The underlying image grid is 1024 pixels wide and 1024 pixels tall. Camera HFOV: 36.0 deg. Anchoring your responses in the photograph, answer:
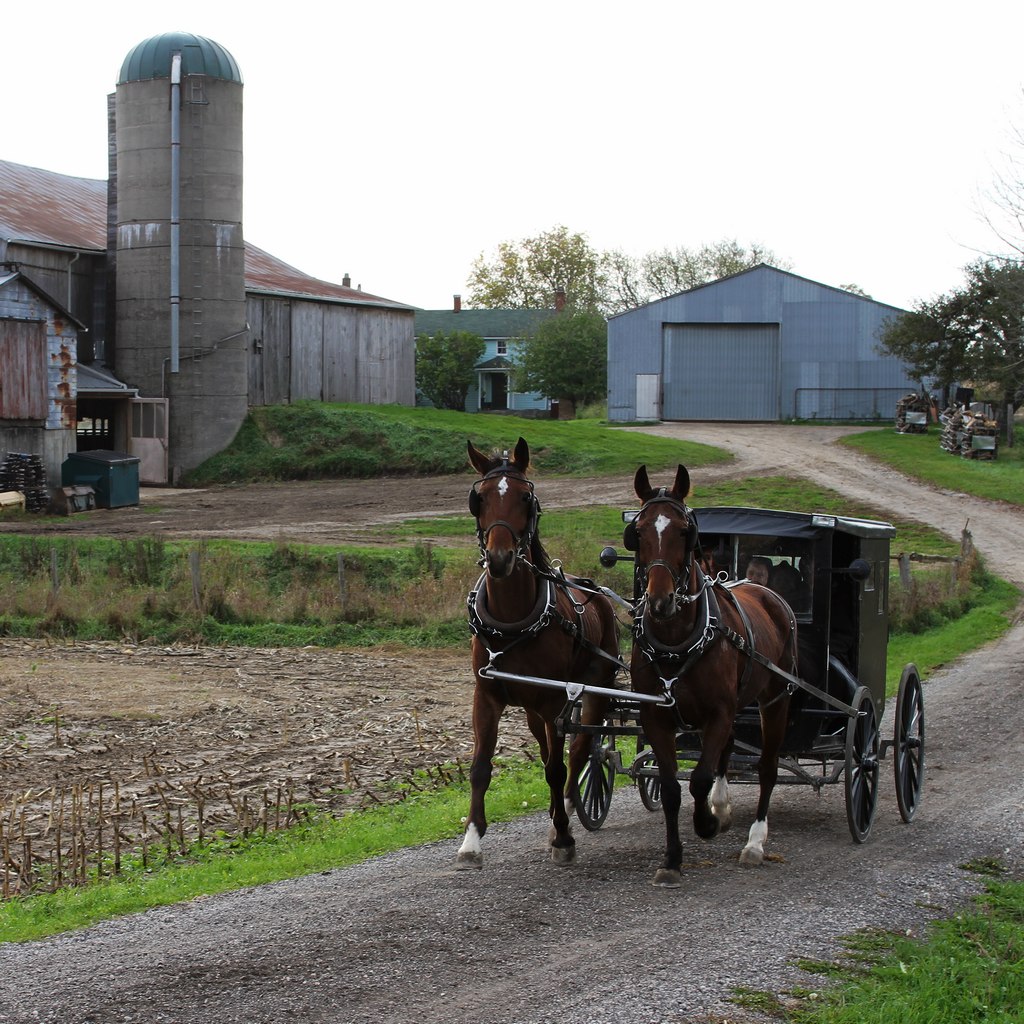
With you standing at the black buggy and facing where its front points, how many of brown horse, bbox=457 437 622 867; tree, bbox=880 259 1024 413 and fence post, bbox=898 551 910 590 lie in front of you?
1

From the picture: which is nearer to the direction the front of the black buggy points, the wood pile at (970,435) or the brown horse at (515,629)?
the brown horse

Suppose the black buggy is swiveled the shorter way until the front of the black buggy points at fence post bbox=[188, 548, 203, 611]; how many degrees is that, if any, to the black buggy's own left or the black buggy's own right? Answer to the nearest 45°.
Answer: approximately 90° to the black buggy's own right

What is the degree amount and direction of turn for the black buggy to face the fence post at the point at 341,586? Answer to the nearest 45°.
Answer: approximately 90° to its right

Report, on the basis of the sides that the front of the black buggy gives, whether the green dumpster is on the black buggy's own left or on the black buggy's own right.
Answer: on the black buggy's own right

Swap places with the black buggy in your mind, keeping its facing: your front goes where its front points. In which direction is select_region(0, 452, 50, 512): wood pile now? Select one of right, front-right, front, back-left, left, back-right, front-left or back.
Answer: right

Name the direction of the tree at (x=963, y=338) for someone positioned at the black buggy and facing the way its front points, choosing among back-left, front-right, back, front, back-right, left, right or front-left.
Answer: back-right

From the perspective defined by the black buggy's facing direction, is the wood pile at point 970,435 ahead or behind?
behind

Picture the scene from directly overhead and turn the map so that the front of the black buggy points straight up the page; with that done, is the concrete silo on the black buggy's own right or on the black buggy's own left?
on the black buggy's own right

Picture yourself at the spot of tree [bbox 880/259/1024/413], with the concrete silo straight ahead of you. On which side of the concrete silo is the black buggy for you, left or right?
left

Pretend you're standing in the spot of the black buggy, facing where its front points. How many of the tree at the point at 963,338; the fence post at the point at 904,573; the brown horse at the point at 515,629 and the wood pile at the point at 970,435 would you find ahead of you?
1

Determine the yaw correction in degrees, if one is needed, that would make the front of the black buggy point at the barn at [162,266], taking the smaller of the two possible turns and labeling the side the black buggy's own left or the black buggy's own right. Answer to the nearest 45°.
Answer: approximately 90° to the black buggy's own right

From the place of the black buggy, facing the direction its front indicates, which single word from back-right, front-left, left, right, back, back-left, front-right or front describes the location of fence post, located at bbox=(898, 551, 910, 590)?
back-right

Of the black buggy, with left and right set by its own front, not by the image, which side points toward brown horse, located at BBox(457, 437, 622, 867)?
front
